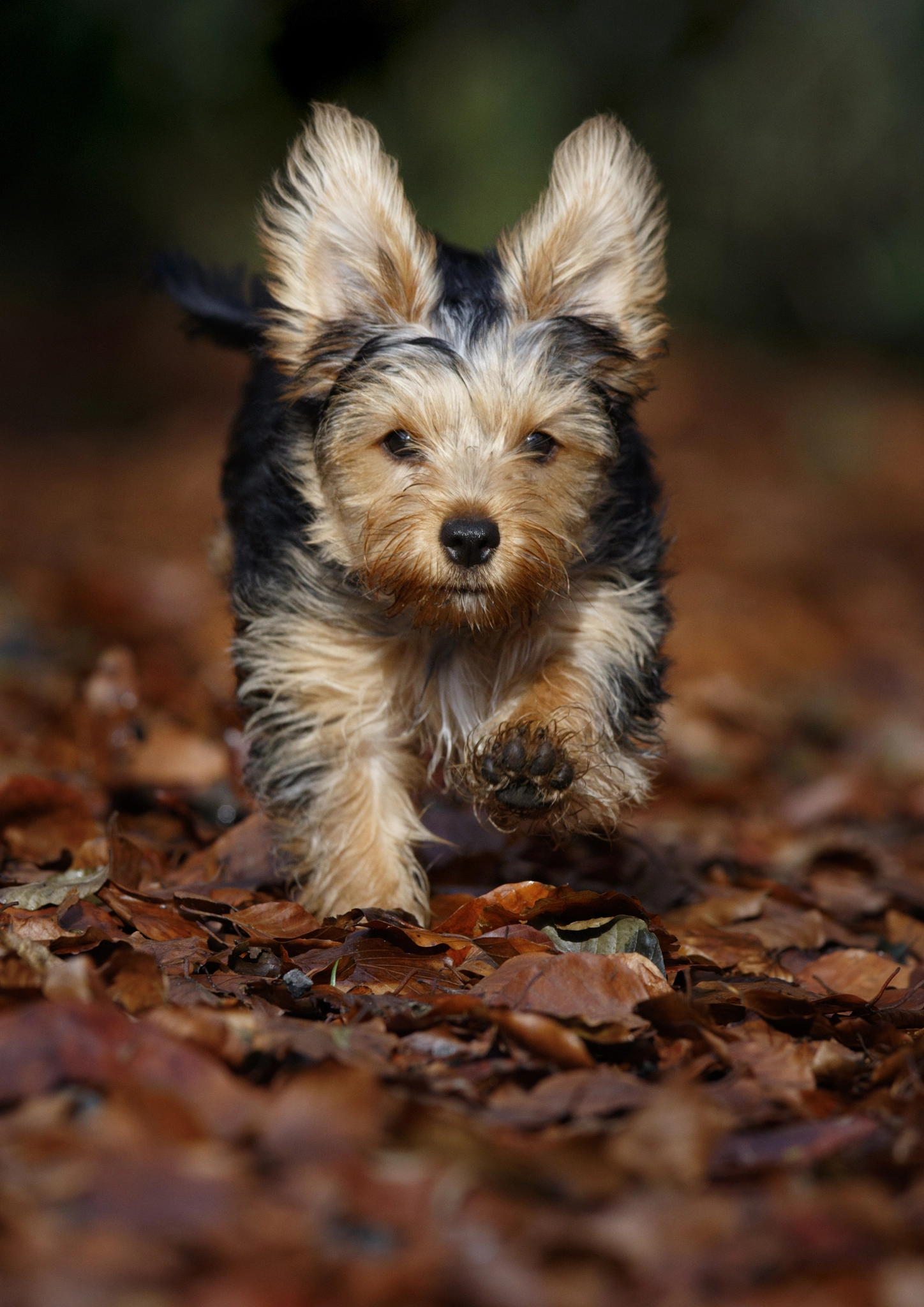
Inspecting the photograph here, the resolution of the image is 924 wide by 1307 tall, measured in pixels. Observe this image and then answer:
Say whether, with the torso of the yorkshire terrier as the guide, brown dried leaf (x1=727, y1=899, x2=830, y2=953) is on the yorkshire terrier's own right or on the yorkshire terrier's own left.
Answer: on the yorkshire terrier's own left

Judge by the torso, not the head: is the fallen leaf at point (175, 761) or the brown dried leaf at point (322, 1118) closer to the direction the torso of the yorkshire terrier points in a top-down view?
the brown dried leaf

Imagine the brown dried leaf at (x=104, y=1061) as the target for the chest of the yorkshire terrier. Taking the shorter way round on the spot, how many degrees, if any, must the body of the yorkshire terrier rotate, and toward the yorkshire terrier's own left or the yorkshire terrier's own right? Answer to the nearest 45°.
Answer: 0° — it already faces it

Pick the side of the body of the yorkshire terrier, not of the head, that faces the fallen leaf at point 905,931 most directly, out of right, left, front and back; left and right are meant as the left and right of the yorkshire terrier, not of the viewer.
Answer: left

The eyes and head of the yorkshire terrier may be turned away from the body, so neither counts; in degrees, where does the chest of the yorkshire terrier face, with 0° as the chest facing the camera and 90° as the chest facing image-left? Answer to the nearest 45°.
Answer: approximately 0°

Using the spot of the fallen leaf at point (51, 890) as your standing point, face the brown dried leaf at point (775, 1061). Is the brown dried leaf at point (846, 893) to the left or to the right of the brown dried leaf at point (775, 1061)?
left

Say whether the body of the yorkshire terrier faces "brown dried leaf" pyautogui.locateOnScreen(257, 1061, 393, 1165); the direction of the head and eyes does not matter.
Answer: yes
